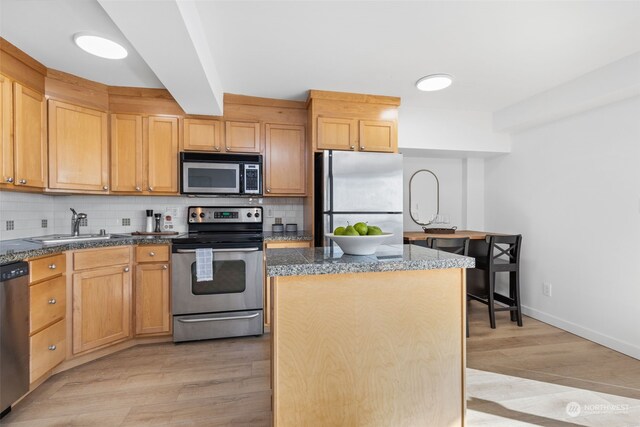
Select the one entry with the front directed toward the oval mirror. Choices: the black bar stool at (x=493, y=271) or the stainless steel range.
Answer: the black bar stool

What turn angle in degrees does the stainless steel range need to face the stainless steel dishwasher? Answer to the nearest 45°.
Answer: approximately 45° to its right

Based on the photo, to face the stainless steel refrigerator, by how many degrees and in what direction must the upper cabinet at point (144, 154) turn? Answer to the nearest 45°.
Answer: approximately 45° to its left

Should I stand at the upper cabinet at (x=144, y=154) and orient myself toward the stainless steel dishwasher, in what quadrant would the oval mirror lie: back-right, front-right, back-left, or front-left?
back-left

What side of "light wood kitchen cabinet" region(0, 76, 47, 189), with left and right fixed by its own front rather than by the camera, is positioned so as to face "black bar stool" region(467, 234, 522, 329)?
front

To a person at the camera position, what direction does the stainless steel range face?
facing the viewer

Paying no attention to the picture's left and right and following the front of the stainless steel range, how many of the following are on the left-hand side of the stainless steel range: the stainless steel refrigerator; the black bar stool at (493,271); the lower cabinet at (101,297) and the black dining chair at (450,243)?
3

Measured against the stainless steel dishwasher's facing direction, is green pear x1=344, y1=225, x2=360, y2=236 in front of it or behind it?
in front

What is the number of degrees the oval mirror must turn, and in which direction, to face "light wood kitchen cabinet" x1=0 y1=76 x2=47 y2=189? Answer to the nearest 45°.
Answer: approximately 45° to its right

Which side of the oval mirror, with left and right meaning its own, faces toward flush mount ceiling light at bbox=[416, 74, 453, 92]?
front

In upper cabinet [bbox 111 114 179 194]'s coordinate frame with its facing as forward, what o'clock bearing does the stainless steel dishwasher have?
The stainless steel dishwasher is roughly at 1 o'clock from the upper cabinet.

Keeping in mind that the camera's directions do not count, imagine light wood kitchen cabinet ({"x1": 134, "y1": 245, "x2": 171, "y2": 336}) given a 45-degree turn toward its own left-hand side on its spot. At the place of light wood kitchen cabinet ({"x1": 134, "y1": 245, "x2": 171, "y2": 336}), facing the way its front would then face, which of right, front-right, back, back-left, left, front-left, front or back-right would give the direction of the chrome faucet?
back

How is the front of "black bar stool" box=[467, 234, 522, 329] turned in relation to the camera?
facing away from the viewer and to the left of the viewer

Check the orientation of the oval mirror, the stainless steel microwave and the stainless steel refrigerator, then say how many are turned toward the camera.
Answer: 3

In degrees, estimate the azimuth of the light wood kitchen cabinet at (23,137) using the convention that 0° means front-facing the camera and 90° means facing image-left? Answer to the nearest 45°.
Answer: approximately 315°

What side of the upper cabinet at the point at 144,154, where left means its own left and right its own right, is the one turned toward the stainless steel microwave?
left

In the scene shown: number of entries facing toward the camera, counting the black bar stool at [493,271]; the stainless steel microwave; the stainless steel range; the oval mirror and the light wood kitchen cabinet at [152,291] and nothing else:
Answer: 4
